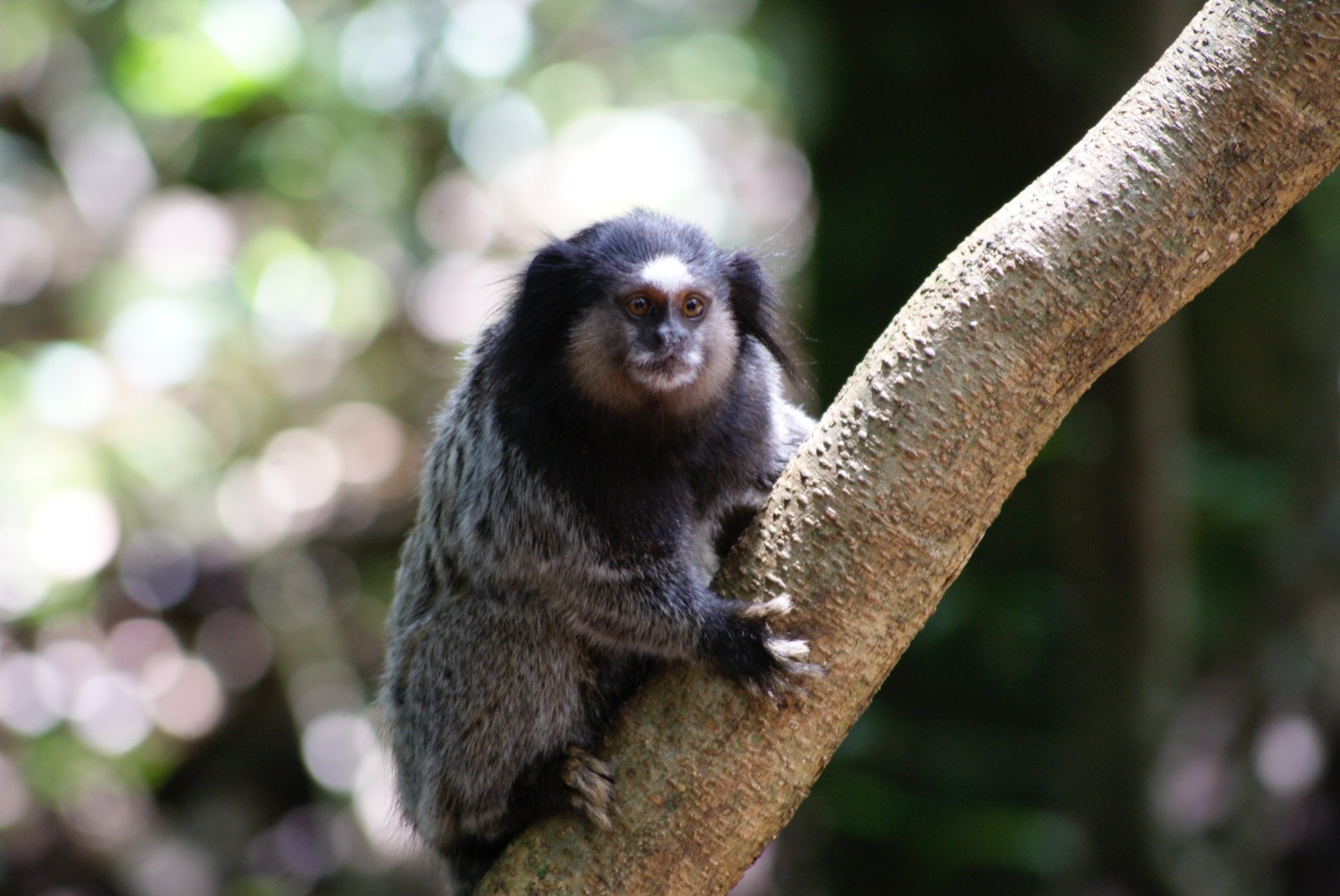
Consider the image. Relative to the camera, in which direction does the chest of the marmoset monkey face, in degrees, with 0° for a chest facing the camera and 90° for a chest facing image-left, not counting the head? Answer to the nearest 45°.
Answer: approximately 315°
